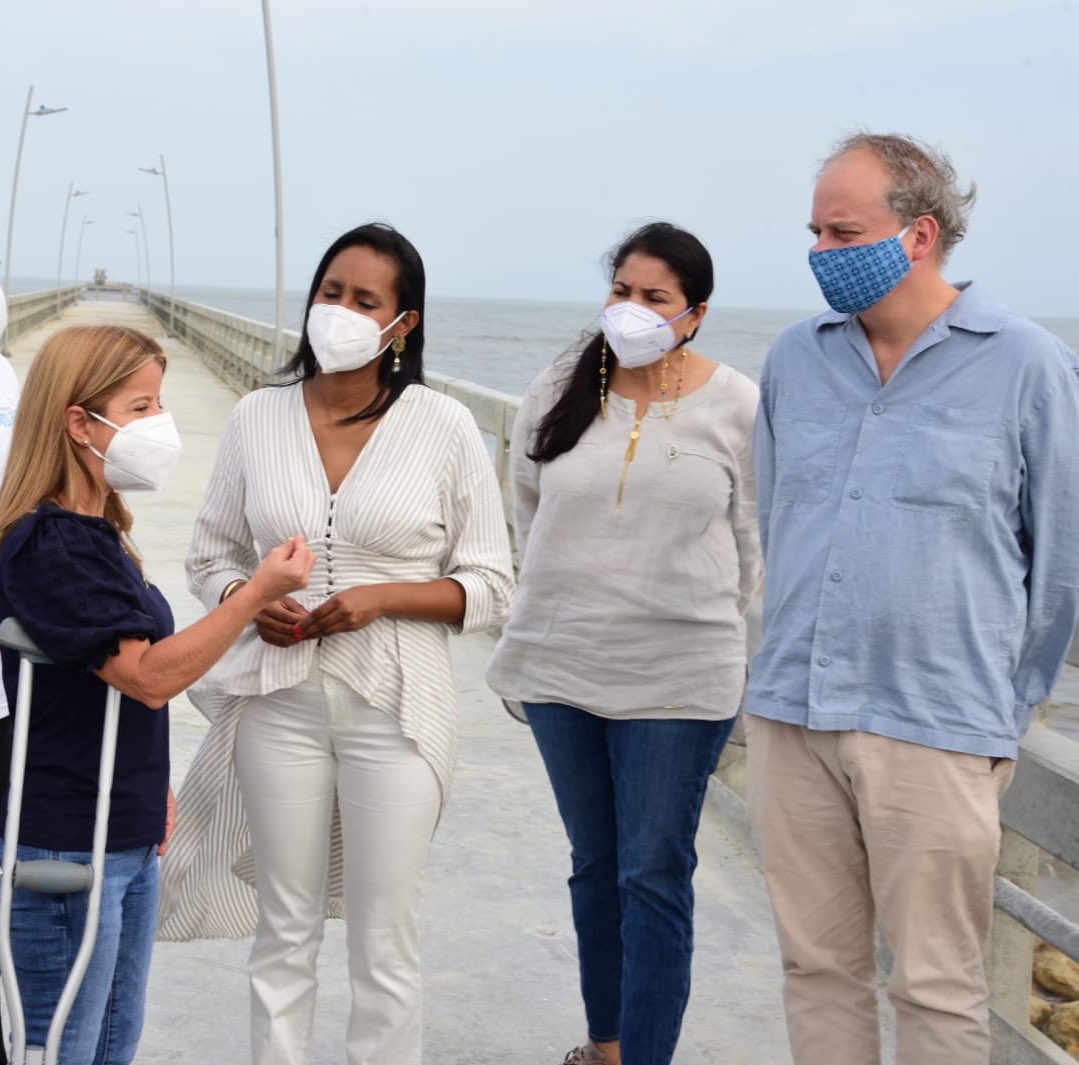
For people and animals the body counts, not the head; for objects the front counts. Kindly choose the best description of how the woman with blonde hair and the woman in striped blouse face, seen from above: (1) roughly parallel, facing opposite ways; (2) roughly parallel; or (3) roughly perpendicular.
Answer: roughly perpendicular

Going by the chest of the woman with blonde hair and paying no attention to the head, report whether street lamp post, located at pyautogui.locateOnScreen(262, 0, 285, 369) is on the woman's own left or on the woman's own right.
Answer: on the woman's own left

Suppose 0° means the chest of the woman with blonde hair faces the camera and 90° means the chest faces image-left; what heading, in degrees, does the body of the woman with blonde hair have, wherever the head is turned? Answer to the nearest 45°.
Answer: approximately 270°

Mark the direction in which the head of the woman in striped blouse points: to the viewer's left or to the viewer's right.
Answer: to the viewer's left

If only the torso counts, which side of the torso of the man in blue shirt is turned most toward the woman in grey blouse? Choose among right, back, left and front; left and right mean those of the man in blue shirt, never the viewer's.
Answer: right

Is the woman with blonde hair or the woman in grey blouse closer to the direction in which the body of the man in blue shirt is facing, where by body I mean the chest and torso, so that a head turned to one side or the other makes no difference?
the woman with blonde hair

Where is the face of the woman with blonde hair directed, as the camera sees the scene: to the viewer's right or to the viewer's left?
to the viewer's right

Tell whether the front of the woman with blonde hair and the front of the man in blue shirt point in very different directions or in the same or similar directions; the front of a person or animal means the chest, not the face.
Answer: very different directions

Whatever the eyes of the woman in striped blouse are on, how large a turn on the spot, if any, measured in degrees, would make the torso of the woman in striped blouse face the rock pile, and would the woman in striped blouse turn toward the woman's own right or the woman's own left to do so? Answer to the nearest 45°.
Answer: approximately 135° to the woman's own left
